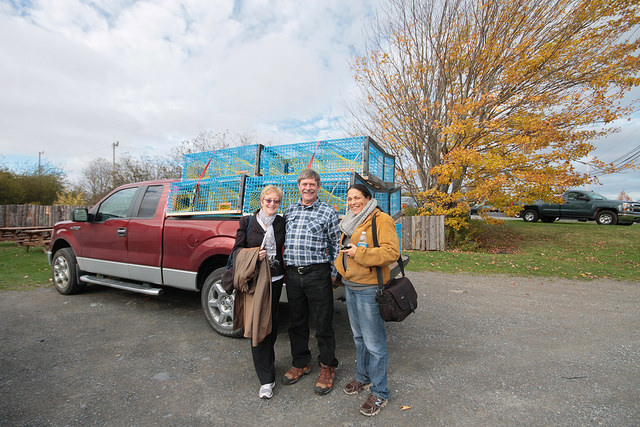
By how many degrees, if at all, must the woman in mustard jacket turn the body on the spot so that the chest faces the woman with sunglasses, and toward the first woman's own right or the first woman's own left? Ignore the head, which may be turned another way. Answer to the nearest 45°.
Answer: approximately 45° to the first woman's own right

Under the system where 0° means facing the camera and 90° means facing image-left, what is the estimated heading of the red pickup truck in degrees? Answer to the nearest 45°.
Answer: approximately 135°

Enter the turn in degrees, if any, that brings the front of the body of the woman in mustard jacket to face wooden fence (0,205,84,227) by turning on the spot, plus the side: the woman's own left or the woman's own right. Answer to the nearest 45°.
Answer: approximately 90° to the woman's own right

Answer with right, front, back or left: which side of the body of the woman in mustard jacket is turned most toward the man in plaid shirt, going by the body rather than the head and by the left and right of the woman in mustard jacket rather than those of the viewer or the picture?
right

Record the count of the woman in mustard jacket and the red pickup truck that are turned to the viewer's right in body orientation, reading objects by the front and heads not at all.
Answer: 0

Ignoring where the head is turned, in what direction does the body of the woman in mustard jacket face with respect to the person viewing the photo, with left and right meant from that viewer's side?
facing the viewer and to the left of the viewer

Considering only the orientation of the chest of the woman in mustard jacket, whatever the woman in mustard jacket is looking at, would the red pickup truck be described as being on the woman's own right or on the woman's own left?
on the woman's own right

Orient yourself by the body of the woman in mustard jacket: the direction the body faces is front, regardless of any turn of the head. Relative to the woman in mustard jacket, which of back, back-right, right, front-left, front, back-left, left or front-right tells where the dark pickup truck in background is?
back

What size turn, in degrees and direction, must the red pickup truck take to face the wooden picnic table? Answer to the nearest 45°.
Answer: approximately 45° to its right

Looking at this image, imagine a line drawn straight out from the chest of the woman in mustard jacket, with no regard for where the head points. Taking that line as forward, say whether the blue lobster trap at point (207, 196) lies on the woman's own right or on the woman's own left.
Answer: on the woman's own right

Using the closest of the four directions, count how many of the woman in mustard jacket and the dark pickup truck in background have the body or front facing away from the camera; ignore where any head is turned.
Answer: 0

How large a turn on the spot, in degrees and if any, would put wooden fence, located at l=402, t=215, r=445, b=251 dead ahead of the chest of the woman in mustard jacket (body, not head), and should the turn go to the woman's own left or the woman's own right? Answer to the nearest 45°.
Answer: approximately 135° to the woman's own right

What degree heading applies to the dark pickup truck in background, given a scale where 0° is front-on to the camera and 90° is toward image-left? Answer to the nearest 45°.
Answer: approximately 315°

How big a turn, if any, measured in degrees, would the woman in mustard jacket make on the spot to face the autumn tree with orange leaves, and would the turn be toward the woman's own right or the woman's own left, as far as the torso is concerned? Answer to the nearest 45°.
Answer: approximately 180°
